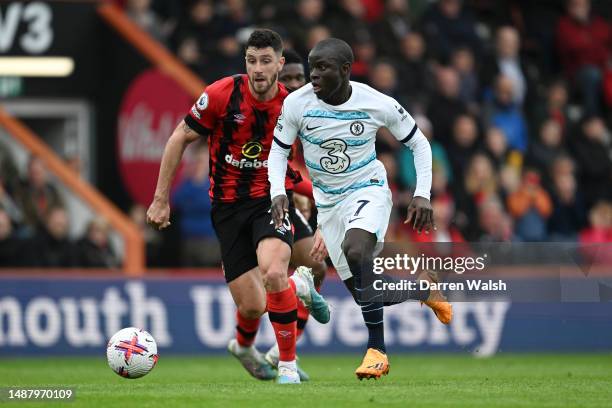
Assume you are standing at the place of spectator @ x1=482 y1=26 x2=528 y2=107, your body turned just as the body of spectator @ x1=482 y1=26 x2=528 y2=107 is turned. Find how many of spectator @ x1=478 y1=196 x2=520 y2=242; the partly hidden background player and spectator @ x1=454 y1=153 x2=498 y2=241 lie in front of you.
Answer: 3

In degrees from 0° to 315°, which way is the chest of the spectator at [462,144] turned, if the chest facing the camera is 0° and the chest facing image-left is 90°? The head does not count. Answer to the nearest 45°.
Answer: approximately 0°

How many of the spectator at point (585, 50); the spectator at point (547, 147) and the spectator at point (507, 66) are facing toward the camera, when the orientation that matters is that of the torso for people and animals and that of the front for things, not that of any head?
3

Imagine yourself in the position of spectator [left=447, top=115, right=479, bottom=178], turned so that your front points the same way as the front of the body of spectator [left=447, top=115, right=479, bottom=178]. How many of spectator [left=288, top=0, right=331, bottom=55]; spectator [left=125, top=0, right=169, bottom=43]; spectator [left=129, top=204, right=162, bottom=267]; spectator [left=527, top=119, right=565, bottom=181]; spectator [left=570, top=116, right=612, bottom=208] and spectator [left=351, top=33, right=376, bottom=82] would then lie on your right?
4

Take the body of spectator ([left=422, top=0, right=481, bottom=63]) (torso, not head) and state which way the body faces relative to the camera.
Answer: toward the camera

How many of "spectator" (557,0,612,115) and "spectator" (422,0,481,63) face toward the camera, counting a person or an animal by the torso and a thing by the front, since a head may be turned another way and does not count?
2

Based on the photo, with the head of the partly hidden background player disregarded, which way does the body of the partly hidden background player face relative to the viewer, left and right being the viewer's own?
facing the viewer

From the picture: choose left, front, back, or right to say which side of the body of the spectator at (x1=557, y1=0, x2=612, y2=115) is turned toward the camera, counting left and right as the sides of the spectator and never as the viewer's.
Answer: front

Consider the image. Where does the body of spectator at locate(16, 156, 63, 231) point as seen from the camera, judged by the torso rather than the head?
toward the camera

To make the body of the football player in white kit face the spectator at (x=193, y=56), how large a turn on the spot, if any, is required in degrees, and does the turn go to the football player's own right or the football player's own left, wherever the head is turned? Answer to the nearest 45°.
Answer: approximately 135° to the football player's own right

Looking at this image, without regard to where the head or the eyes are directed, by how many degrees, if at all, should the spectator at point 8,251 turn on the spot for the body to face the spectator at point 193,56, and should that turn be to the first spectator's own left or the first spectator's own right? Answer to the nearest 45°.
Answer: approximately 135° to the first spectator's own left
